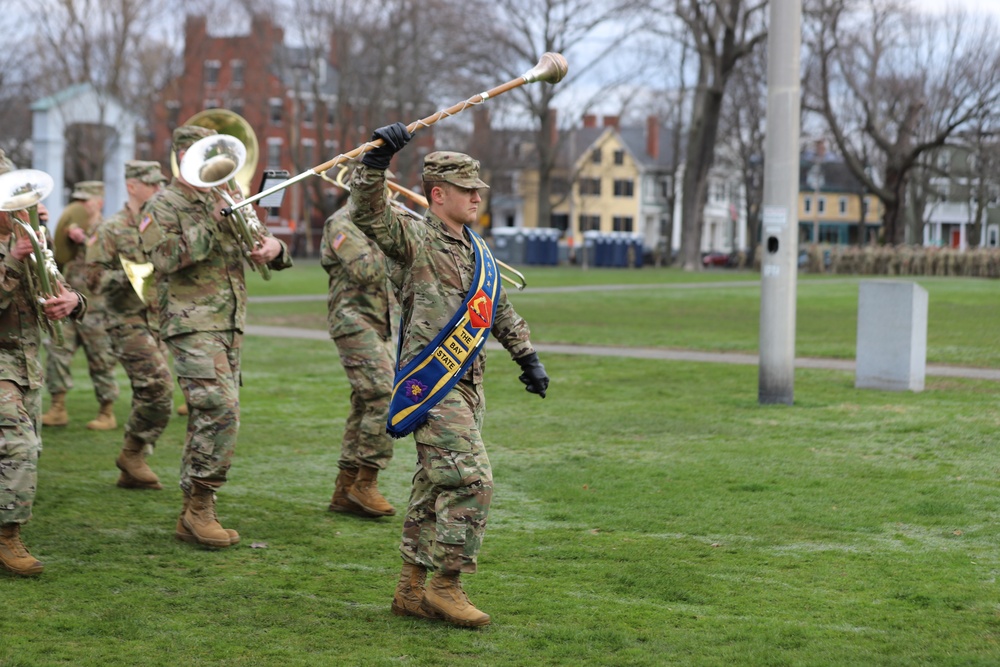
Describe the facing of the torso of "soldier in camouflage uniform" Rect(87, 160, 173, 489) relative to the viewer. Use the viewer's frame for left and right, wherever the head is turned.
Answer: facing to the right of the viewer

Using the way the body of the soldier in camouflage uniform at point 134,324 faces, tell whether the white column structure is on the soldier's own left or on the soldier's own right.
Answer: on the soldier's own left

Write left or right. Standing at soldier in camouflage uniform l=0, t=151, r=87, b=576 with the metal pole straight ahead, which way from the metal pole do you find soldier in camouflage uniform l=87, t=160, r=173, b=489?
left

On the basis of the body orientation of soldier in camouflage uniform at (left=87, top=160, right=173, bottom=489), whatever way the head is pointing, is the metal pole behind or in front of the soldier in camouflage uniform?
in front

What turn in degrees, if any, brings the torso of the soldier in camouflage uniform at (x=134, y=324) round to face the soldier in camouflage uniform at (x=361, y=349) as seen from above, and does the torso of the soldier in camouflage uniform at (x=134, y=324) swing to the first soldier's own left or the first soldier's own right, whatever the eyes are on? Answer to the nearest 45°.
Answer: approximately 45° to the first soldier's own right
